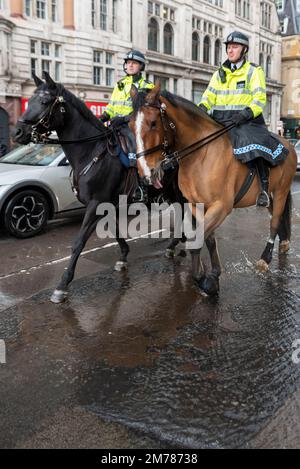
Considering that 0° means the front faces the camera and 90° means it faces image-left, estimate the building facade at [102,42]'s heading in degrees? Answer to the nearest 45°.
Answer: approximately 315°

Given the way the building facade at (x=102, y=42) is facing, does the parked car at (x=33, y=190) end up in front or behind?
in front

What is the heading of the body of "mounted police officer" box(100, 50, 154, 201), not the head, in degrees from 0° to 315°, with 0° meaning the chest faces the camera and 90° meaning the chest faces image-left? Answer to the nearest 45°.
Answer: approximately 45°

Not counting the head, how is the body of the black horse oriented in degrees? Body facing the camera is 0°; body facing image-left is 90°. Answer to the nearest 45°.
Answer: approximately 45°

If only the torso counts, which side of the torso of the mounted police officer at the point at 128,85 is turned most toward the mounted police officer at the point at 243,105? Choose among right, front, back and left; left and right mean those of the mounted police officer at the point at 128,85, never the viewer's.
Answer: left

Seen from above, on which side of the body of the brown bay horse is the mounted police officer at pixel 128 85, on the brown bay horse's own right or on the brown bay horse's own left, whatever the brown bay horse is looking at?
on the brown bay horse's own right

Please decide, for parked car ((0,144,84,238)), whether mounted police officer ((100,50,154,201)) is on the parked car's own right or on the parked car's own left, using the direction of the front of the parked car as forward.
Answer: on the parked car's own left

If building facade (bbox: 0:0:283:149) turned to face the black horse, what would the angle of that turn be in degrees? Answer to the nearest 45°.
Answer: approximately 45° to its right

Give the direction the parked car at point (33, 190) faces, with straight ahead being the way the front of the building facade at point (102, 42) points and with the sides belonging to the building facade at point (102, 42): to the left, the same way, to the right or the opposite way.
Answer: to the right
